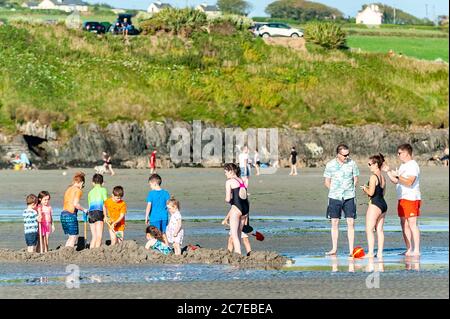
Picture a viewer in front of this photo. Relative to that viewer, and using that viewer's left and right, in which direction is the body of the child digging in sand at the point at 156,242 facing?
facing to the left of the viewer

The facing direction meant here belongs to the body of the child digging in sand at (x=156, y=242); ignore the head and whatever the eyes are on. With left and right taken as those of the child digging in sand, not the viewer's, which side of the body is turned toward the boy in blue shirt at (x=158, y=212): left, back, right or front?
right

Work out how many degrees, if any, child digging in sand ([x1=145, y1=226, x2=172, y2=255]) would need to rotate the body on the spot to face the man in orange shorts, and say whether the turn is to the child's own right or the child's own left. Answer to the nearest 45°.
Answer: approximately 180°

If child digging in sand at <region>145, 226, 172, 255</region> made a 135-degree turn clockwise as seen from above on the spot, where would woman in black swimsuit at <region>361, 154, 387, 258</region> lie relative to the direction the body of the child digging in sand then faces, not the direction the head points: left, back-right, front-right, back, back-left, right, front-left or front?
front-right
